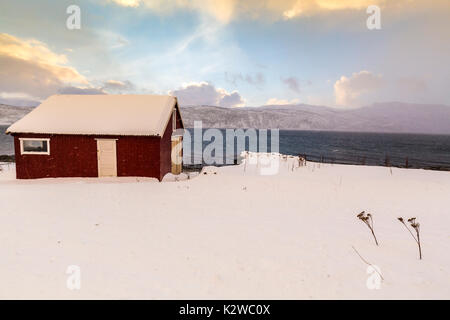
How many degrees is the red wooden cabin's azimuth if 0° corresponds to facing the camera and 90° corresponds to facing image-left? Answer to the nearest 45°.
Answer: approximately 0°
